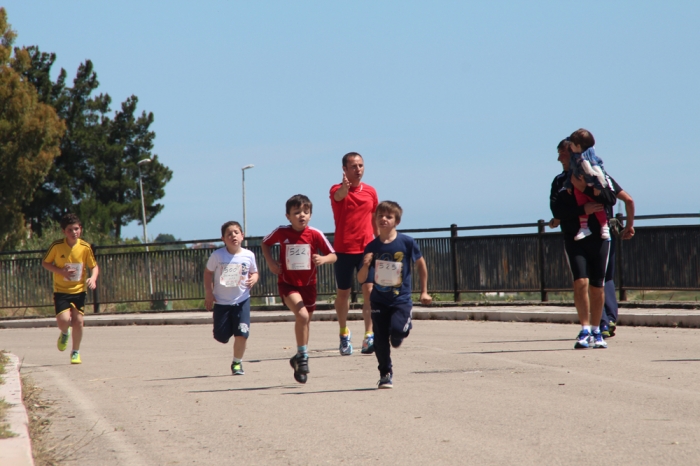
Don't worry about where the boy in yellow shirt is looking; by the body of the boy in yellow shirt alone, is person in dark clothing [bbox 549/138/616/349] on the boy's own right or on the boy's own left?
on the boy's own left

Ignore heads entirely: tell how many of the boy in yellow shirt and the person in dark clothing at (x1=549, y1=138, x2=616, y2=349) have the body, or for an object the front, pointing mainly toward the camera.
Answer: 2

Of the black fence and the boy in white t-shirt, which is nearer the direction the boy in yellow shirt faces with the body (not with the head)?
the boy in white t-shirt

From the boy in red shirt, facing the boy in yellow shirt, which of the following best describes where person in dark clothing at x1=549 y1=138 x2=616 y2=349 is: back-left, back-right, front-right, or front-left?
back-right

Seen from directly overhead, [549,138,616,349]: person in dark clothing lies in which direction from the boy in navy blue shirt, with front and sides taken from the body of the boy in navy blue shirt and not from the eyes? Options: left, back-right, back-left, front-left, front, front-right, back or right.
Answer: back-left

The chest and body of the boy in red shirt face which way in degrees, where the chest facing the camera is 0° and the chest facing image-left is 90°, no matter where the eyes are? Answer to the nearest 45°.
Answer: approximately 0°
